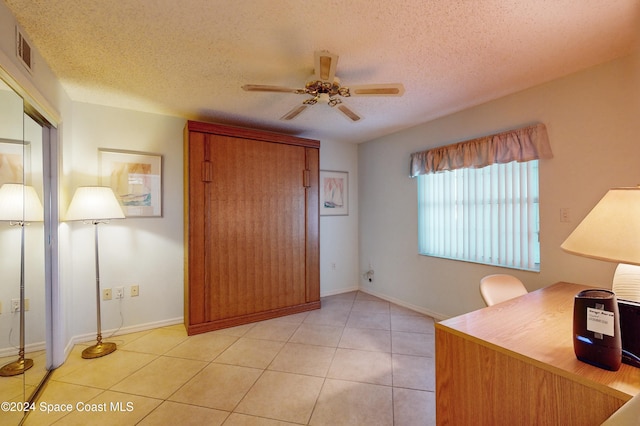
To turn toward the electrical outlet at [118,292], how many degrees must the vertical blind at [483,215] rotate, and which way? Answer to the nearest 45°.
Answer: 0° — it already faces it

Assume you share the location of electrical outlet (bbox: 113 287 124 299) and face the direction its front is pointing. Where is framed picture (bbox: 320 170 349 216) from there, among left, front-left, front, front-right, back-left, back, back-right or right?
left

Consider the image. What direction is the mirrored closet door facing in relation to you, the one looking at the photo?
facing to the right of the viewer

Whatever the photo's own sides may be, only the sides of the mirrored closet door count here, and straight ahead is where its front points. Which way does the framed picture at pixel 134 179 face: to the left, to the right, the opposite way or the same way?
to the right

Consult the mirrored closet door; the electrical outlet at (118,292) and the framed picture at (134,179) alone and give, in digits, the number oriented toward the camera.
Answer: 2

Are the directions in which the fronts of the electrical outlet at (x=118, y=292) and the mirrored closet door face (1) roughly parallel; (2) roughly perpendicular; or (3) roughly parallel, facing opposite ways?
roughly perpendicular

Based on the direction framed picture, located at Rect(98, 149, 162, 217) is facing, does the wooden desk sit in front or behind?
in front

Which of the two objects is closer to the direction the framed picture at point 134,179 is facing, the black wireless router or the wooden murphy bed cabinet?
the black wireless router

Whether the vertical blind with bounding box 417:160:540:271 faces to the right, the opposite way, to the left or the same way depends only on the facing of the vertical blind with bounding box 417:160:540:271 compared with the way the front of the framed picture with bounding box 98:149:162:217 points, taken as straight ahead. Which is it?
to the right

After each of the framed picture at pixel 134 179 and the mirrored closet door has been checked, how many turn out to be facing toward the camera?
1

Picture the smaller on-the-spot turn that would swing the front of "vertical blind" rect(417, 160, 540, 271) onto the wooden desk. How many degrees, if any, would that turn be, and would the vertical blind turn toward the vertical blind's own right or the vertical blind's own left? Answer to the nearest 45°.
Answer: approximately 45° to the vertical blind's own left

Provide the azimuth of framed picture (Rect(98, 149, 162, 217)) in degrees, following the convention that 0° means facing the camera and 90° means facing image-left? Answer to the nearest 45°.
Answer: approximately 0°

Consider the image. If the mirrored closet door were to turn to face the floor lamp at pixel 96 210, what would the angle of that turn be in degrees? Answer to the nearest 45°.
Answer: approximately 45° to its left

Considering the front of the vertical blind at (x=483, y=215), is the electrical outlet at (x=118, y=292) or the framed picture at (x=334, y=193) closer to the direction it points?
the electrical outlet
